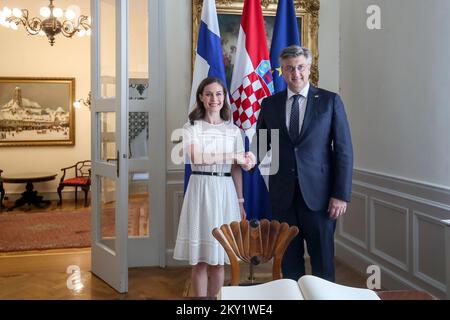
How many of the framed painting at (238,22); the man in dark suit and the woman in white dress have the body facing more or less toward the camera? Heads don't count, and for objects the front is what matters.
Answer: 3

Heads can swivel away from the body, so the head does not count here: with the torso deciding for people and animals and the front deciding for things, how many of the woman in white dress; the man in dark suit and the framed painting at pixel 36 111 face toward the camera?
3

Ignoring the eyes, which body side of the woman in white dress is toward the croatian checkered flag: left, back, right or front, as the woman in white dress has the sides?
back

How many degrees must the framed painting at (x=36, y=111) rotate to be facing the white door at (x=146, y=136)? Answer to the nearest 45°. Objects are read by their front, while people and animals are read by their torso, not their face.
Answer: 0° — it already faces it

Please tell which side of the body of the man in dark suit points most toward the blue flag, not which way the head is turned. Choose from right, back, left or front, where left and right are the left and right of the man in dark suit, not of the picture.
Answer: back

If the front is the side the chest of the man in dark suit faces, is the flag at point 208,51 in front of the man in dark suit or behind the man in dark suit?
behind

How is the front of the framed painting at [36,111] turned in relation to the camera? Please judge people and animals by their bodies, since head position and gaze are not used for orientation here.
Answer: facing the viewer

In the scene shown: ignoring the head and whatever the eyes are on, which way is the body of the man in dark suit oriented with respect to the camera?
toward the camera
